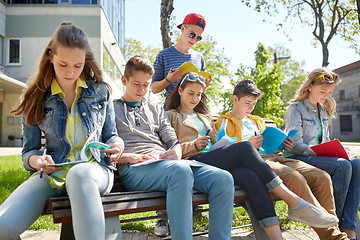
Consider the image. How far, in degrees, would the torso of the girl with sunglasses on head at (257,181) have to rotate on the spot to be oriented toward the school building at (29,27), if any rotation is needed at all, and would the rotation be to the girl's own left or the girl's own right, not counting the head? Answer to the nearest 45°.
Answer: approximately 180°

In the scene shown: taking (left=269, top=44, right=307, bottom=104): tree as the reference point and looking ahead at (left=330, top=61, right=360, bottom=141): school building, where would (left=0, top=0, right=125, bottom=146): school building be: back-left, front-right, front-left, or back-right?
back-right

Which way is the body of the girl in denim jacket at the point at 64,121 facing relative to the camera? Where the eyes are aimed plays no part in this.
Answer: toward the camera

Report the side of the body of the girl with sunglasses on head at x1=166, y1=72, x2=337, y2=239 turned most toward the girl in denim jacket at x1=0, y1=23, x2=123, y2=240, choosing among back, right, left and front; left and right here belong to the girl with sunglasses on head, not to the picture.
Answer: right

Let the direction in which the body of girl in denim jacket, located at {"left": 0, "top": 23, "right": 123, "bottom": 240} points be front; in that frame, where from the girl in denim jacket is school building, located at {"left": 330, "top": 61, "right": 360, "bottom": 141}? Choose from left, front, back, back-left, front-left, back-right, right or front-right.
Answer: back-left

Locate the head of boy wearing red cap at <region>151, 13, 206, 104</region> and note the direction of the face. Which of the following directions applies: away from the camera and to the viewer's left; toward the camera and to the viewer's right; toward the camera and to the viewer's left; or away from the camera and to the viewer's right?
toward the camera and to the viewer's right

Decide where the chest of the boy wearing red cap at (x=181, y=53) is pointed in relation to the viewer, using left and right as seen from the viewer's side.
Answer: facing the viewer and to the right of the viewer

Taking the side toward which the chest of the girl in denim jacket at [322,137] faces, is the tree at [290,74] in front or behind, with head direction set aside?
behind

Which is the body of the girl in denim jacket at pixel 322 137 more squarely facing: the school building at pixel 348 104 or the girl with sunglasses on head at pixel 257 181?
the girl with sunglasses on head

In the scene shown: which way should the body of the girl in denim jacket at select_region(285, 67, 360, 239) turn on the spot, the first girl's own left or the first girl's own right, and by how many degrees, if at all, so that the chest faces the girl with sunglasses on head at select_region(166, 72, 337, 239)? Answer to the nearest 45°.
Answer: approximately 45° to the first girl's own right
